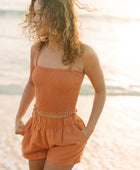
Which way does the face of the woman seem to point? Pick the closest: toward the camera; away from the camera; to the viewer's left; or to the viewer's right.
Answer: to the viewer's left

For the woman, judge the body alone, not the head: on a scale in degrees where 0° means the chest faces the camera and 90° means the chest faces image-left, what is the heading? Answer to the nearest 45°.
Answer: approximately 45°
